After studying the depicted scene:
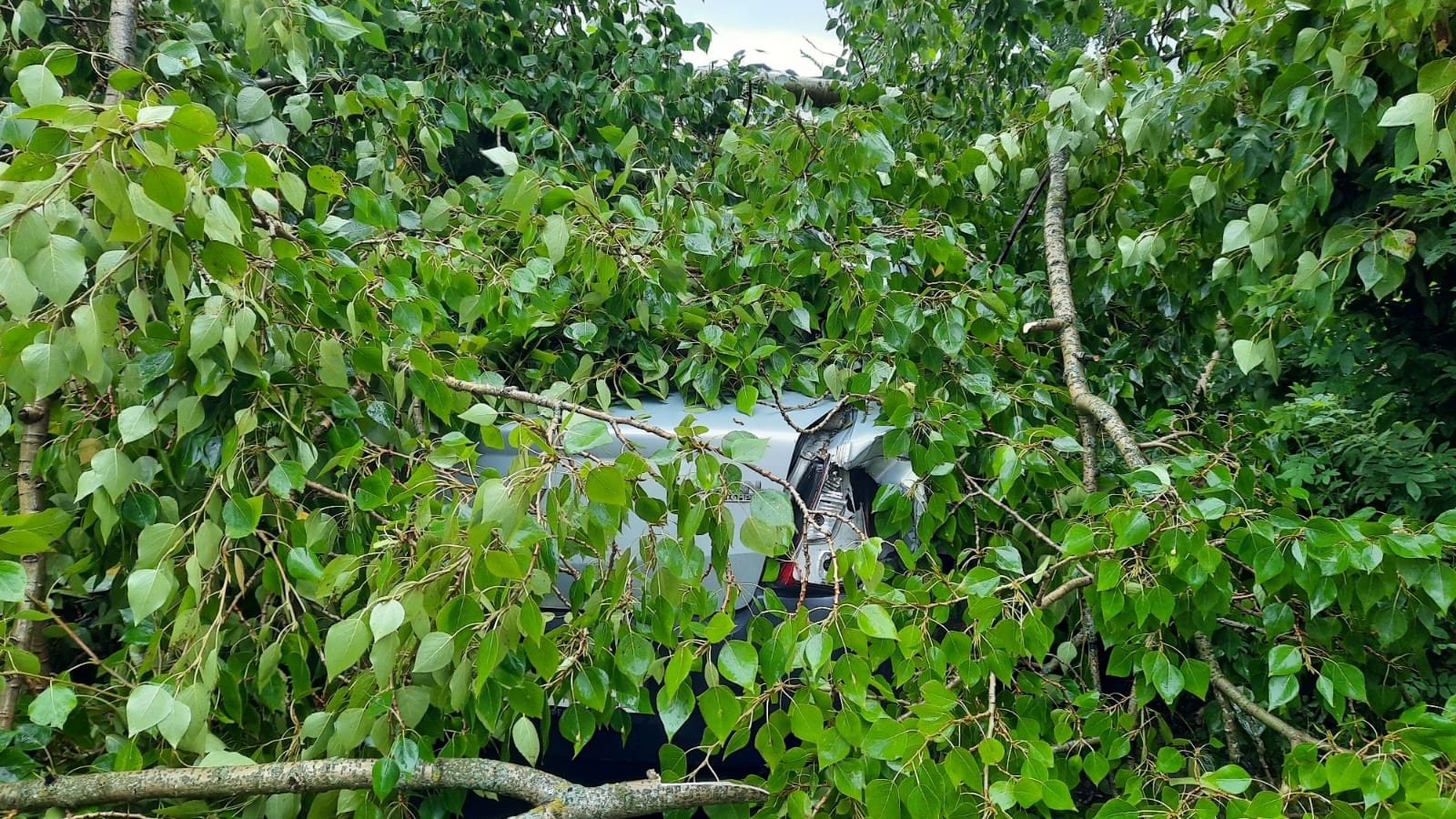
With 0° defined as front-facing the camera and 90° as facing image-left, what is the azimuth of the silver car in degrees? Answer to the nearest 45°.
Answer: approximately 225°
